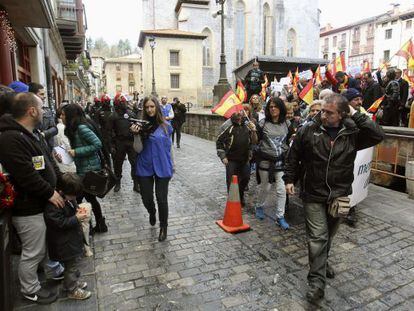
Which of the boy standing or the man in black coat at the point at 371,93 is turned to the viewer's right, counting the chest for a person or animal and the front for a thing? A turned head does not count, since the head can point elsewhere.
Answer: the boy standing

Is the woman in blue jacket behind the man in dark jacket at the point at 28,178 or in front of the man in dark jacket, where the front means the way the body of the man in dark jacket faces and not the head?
in front

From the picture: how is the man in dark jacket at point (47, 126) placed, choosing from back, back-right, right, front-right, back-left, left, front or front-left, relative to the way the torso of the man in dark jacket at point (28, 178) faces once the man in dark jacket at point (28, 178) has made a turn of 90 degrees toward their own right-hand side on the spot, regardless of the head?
back

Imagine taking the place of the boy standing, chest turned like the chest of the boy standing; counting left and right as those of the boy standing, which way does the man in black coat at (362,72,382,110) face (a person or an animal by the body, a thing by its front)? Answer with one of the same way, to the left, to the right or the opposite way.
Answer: the opposite way

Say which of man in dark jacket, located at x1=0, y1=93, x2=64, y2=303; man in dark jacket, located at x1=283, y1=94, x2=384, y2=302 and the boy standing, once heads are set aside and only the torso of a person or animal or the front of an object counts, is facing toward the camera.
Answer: man in dark jacket, located at x1=283, y1=94, x2=384, y2=302

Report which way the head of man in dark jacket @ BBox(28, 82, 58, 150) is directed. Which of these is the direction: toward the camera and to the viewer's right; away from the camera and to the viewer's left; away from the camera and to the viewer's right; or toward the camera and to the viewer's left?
toward the camera and to the viewer's right

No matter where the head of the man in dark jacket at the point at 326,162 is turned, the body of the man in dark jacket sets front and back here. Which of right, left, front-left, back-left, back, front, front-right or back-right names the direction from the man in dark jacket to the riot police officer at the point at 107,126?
back-right

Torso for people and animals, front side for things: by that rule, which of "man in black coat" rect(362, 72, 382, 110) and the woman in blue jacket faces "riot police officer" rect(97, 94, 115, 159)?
the man in black coat

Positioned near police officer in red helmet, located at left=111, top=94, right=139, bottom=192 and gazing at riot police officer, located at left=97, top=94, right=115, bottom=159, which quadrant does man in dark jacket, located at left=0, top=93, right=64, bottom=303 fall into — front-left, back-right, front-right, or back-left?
back-left

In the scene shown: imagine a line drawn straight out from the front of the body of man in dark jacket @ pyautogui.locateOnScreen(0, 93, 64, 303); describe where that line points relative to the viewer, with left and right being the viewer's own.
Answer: facing to the right of the viewer

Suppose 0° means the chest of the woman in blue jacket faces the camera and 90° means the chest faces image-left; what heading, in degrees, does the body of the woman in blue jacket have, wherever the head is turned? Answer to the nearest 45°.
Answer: approximately 0°

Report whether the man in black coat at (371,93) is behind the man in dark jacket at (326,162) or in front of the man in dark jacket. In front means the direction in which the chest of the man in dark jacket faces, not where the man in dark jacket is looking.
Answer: behind

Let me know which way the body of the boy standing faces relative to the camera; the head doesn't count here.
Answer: to the viewer's right

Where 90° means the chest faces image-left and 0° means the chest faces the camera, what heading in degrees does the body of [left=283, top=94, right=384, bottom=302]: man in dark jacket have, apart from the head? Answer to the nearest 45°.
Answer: approximately 0°
